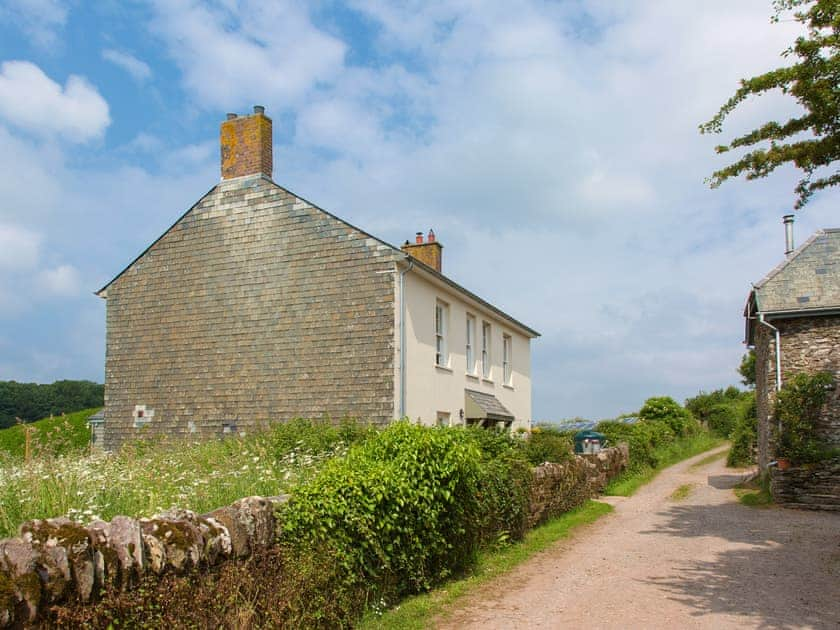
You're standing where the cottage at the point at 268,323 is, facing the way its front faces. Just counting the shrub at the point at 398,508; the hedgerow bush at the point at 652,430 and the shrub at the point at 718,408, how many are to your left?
2

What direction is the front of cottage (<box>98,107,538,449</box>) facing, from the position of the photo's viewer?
facing the viewer and to the right of the viewer

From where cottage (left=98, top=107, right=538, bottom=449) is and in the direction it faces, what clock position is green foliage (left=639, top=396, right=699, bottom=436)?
The green foliage is roughly at 9 o'clock from the cottage.

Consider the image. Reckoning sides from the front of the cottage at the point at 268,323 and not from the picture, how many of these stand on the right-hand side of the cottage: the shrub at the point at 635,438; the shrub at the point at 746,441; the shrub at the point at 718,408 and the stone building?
0

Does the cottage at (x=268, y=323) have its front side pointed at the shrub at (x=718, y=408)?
no

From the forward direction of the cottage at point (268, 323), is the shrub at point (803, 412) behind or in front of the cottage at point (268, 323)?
in front

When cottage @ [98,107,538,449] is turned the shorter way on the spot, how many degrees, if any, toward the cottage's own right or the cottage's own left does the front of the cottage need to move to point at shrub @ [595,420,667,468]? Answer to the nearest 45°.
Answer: approximately 90° to the cottage's own left

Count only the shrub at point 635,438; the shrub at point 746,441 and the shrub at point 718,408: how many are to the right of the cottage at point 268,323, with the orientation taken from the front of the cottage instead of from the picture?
0

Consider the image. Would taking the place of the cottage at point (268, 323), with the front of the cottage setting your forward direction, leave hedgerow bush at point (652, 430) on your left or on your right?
on your left

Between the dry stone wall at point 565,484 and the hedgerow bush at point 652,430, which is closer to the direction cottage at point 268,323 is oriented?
the dry stone wall

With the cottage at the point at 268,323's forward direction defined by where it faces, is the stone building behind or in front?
in front

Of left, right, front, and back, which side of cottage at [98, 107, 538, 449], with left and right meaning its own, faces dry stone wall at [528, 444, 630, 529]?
front

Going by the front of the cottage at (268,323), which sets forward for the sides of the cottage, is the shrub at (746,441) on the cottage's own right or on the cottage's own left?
on the cottage's own left

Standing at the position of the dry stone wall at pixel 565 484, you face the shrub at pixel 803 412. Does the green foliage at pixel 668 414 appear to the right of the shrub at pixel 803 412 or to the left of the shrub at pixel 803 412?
left

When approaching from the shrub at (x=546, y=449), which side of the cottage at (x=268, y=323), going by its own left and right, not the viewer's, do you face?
front
